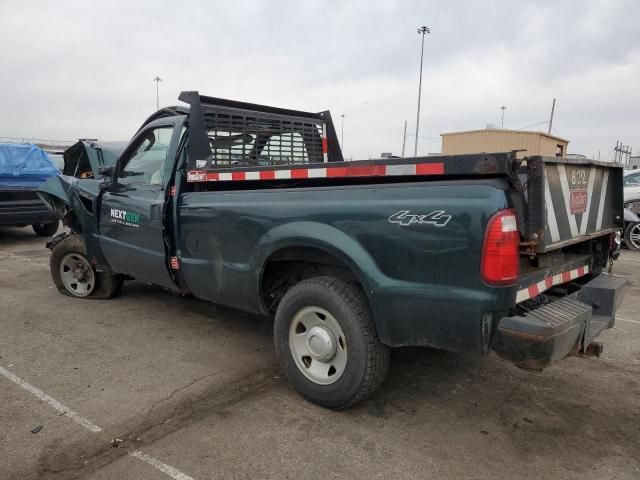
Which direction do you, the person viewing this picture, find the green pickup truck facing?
facing away from the viewer and to the left of the viewer

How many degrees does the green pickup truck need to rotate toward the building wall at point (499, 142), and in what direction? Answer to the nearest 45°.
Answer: approximately 45° to its right

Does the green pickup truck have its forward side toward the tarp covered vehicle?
yes

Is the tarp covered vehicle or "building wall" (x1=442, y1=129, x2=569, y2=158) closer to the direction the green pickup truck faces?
the tarp covered vehicle
